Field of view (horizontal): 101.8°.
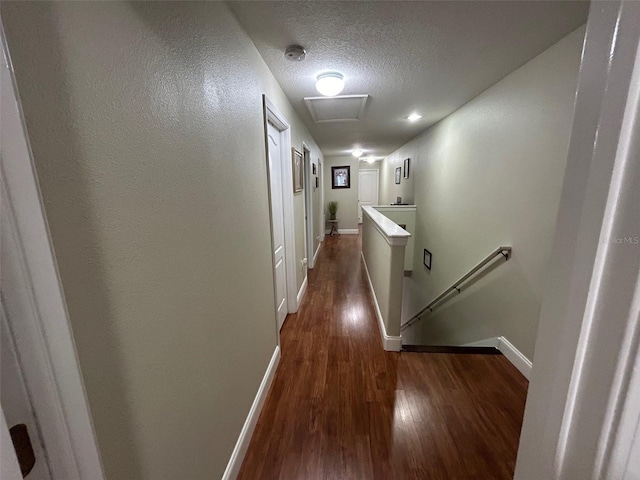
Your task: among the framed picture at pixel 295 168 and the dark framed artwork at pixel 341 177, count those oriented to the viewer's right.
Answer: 1

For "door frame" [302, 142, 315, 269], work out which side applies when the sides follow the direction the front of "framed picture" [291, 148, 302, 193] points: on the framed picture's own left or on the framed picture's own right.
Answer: on the framed picture's own left

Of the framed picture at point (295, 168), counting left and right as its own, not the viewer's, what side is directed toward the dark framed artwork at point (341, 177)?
left

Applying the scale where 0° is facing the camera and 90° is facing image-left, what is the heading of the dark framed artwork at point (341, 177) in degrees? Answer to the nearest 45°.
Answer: approximately 0°

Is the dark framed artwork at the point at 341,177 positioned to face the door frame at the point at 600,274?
yes

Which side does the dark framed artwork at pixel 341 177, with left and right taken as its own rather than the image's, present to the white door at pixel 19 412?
front

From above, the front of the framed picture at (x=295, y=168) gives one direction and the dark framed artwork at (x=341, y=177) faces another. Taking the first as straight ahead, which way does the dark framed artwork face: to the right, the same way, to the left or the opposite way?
to the right

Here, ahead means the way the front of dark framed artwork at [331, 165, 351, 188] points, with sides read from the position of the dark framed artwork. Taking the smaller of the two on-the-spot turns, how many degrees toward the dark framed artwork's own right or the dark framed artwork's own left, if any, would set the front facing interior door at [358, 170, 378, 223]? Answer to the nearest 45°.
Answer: approximately 135° to the dark framed artwork's own left

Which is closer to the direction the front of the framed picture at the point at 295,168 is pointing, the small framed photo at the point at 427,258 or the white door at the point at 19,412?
the small framed photo

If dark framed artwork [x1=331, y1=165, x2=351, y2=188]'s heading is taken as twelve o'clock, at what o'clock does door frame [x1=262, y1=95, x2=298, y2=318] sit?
The door frame is roughly at 12 o'clock from the dark framed artwork.

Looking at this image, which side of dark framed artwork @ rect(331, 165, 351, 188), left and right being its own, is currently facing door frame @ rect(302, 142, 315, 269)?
front

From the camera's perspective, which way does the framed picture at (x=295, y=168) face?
to the viewer's right
